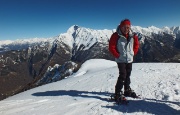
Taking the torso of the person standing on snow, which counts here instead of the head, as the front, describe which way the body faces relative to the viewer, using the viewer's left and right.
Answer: facing the viewer and to the right of the viewer
